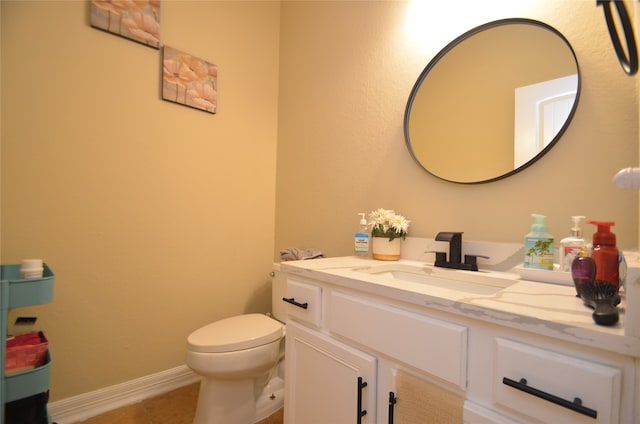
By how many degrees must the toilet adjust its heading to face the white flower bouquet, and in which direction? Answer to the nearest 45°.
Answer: approximately 135° to its left

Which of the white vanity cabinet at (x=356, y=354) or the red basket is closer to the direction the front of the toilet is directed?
the red basket

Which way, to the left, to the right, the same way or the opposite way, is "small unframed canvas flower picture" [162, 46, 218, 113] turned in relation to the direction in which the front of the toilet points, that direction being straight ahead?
to the left

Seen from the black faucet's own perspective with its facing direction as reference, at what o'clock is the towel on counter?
The towel on counter is roughly at 2 o'clock from the black faucet.

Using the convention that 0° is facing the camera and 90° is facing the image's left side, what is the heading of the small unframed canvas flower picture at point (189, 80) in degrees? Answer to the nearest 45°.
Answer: approximately 315°
